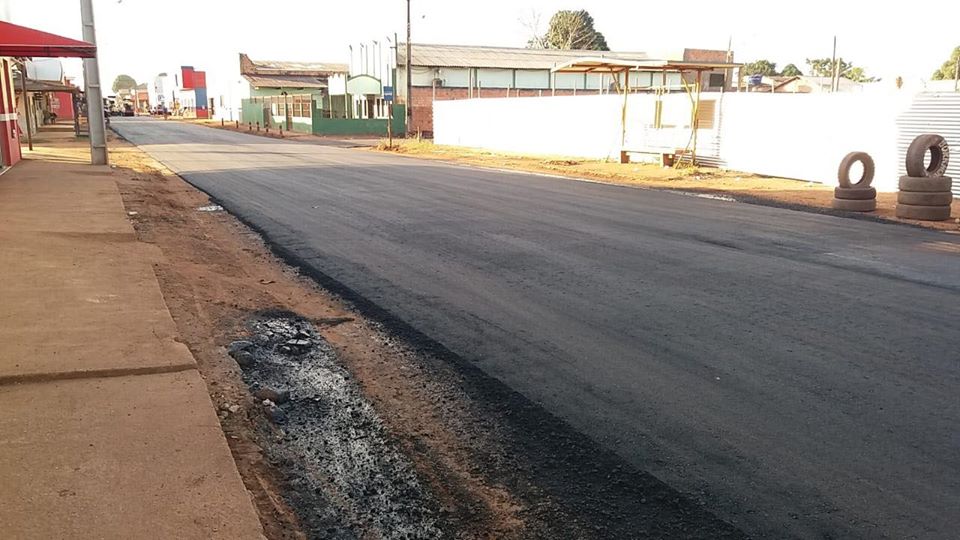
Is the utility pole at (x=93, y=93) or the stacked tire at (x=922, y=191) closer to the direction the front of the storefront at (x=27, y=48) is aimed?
the utility pole

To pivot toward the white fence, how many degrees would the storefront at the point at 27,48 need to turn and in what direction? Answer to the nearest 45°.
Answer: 0° — it already faces it

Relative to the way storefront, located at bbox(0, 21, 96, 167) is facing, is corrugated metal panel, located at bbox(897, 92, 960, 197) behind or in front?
in front

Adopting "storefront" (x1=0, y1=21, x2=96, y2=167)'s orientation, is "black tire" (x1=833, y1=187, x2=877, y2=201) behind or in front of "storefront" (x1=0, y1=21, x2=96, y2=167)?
in front

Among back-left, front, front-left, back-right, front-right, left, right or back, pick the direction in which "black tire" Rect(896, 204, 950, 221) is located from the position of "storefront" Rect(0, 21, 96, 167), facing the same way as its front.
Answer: front-right

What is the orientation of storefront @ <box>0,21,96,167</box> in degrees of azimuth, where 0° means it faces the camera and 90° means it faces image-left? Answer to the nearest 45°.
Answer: approximately 270°
